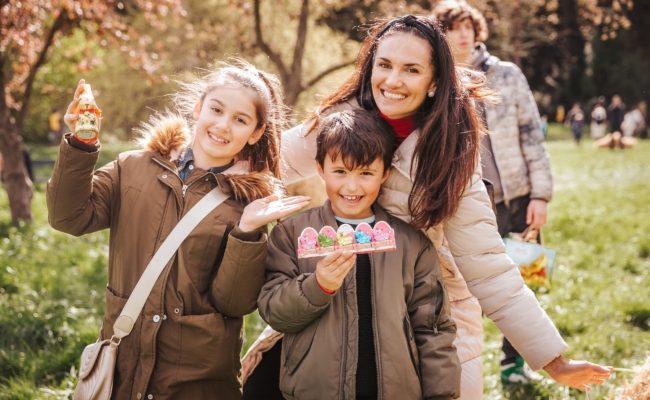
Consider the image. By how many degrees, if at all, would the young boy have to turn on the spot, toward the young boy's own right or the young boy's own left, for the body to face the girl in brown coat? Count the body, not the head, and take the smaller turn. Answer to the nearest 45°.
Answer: approximately 90° to the young boy's own right

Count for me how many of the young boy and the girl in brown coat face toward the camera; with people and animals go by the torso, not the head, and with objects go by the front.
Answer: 2

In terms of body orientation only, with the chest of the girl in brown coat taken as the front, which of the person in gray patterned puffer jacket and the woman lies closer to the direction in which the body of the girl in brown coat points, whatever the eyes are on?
the woman

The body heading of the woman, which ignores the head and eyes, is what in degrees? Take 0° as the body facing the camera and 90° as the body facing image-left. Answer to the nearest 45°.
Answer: approximately 45°

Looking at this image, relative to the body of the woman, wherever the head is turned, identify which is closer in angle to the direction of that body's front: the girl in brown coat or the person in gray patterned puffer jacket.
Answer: the girl in brown coat

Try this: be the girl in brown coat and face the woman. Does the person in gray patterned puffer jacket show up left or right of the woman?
left

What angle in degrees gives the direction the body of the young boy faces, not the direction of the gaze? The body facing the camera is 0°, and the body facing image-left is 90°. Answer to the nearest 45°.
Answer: approximately 0°

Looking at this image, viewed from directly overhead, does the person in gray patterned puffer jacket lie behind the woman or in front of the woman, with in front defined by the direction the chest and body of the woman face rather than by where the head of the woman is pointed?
behind

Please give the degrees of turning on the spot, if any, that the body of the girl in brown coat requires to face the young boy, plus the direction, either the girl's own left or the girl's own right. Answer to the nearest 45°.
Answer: approximately 45° to the girl's own left
